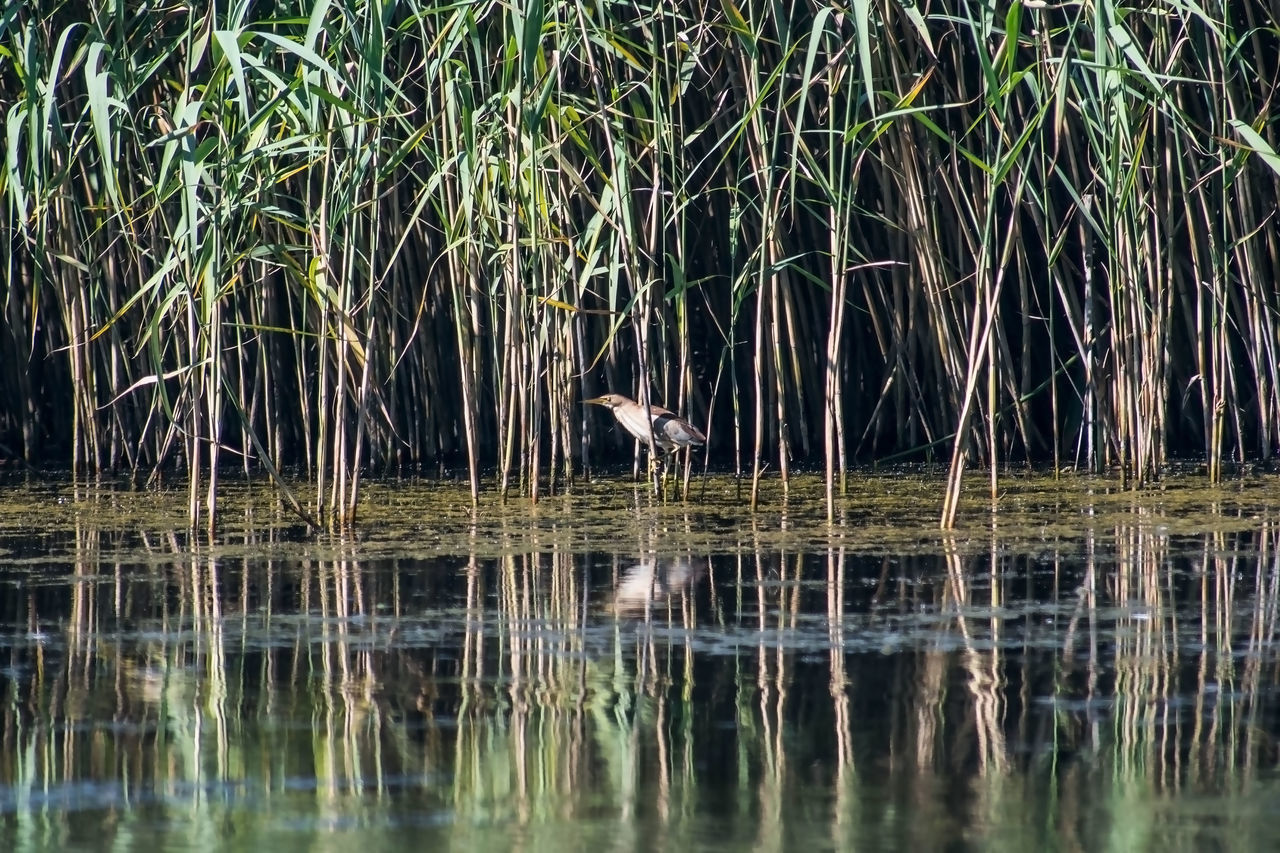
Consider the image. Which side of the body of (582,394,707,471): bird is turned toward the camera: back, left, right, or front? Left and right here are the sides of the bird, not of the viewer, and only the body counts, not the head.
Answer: left
